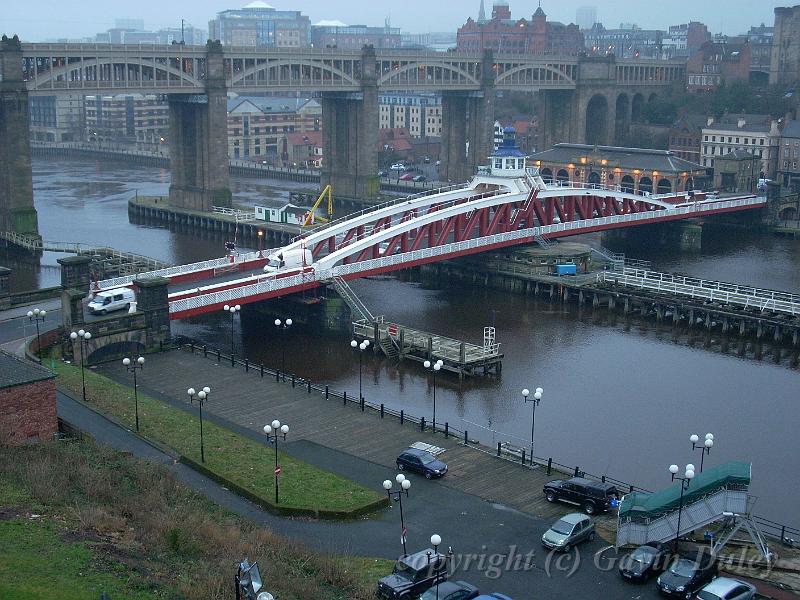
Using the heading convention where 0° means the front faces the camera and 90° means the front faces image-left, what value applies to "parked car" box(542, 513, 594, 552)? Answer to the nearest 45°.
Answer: approximately 45°

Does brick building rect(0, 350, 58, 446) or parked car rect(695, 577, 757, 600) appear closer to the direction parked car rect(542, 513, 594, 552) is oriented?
the brick building

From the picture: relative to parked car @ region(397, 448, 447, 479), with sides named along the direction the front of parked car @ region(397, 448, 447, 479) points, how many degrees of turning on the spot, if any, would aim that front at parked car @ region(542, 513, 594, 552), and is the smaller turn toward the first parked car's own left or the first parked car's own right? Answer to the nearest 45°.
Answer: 0° — it already faces it

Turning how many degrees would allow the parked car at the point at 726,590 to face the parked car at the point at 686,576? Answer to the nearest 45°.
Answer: approximately 90° to its right

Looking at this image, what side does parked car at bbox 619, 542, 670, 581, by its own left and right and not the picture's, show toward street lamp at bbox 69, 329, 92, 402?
right

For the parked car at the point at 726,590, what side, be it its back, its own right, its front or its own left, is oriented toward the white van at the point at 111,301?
right

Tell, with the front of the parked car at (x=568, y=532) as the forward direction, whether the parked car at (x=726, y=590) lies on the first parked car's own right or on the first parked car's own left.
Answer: on the first parked car's own left

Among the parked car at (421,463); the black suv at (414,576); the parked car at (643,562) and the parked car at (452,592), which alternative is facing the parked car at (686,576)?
the parked car at (421,463)

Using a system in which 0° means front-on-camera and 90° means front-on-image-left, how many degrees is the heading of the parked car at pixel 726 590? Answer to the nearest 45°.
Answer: approximately 45°

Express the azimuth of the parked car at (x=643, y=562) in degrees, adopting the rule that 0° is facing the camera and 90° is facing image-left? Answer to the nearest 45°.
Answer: approximately 45°

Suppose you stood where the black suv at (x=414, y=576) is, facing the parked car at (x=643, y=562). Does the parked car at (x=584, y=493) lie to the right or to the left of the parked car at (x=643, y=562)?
left

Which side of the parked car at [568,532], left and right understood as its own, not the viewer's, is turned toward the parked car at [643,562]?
left
